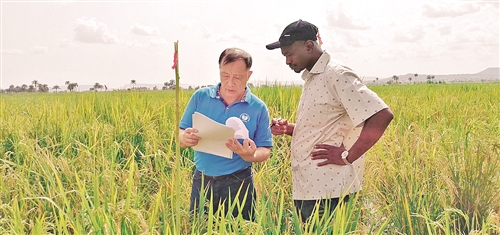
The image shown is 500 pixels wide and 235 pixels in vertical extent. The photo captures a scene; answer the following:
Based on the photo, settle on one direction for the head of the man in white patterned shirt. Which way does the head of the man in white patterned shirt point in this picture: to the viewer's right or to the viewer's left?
to the viewer's left

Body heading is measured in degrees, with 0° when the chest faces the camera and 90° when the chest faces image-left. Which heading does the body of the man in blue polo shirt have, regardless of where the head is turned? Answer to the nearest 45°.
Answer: approximately 0°

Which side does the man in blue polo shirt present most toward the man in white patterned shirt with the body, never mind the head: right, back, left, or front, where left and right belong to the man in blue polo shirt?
left
